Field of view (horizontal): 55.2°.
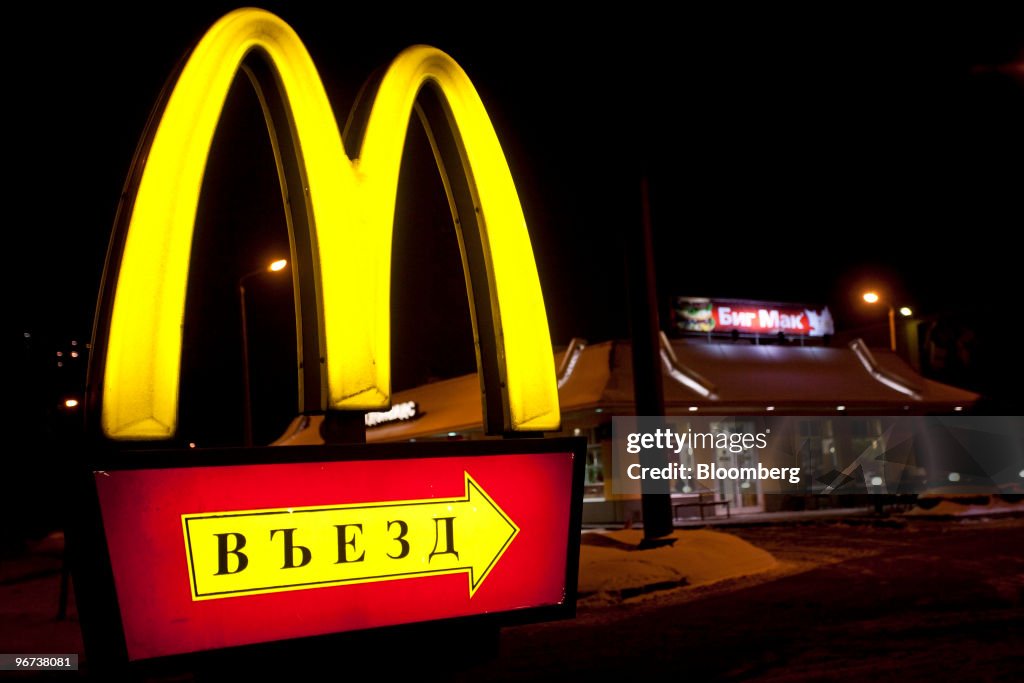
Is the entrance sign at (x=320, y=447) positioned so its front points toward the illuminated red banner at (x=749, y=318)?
no

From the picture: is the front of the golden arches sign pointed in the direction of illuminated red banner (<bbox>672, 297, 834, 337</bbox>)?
no

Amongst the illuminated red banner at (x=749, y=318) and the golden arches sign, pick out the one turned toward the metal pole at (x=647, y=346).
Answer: the illuminated red banner

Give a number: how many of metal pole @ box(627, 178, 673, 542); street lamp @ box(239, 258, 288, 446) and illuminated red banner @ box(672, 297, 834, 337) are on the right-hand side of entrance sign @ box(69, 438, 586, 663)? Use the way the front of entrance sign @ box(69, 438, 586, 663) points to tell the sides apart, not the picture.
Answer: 0

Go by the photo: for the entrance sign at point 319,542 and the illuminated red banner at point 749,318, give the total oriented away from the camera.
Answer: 0

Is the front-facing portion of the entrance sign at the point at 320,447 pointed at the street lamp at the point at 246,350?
no

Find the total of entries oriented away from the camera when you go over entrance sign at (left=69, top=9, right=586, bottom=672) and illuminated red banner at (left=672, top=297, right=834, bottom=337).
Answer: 0

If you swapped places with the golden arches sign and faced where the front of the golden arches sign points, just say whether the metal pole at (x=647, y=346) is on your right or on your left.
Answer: on your left

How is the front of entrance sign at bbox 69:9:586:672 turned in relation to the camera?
facing the viewer and to the right of the viewer

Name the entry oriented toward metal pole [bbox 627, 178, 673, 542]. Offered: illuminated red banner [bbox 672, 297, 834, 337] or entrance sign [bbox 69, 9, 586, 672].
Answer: the illuminated red banner

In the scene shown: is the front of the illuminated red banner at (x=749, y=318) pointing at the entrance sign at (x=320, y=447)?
yes

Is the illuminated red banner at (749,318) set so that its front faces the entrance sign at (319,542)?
yes

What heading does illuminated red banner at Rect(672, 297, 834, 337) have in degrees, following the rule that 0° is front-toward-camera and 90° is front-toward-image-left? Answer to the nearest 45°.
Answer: approximately 0°

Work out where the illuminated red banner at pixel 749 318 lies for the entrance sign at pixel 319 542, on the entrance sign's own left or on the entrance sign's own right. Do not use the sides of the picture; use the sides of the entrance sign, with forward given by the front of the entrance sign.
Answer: on the entrance sign's own left

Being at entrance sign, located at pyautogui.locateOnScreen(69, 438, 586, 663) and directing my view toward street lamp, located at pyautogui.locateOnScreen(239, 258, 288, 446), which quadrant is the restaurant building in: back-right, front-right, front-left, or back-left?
front-right

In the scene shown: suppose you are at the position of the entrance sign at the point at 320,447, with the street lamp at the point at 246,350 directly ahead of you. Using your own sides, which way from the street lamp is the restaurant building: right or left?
right
